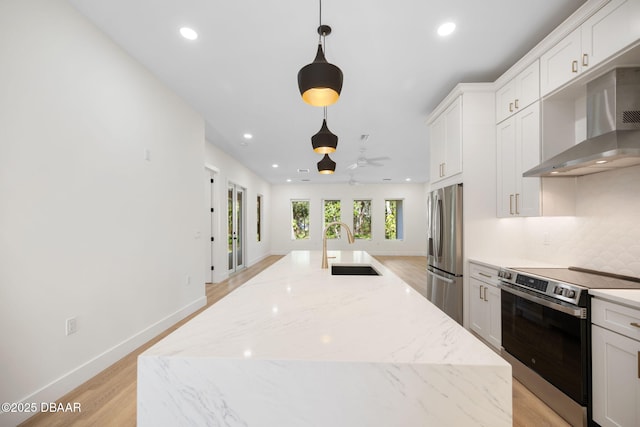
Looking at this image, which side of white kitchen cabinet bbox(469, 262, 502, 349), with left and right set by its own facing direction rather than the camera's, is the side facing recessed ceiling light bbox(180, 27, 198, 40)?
front

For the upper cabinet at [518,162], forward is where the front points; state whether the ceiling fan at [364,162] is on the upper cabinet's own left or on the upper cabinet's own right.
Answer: on the upper cabinet's own right

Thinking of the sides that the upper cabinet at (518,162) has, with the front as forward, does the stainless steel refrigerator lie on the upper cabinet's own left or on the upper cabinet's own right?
on the upper cabinet's own right

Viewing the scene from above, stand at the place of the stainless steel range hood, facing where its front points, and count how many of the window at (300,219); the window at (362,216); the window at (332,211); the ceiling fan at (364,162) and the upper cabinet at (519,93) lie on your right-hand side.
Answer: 5

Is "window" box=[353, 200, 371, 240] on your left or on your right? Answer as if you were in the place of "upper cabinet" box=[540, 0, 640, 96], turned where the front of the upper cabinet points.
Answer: on your right

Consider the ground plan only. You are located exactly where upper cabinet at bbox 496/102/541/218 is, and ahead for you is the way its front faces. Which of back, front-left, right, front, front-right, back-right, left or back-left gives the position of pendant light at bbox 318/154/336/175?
front-right

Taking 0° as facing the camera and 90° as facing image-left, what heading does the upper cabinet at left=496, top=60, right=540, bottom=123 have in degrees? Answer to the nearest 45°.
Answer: approximately 45°

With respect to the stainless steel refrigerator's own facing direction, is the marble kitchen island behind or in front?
in front

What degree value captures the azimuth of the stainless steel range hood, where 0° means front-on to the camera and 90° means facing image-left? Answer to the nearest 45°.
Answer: approximately 45°

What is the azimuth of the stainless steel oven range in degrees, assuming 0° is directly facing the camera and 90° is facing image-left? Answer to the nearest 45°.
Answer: approximately 45°

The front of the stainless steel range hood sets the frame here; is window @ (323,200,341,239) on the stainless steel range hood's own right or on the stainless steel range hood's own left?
on the stainless steel range hood's own right

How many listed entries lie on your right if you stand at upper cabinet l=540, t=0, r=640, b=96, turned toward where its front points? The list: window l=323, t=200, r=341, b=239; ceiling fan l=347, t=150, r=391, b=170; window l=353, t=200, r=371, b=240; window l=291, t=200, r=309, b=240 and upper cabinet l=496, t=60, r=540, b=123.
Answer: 5

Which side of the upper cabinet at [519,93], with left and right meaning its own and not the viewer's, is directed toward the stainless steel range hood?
left
